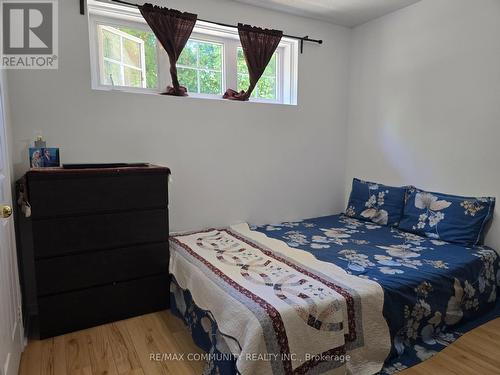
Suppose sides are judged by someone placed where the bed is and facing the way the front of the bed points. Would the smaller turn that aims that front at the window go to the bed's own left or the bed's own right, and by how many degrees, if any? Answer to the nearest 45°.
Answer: approximately 90° to the bed's own right

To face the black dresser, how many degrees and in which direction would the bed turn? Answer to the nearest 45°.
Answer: approximately 45° to its right

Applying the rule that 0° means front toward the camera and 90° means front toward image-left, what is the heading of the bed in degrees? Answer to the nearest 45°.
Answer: approximately 45°
